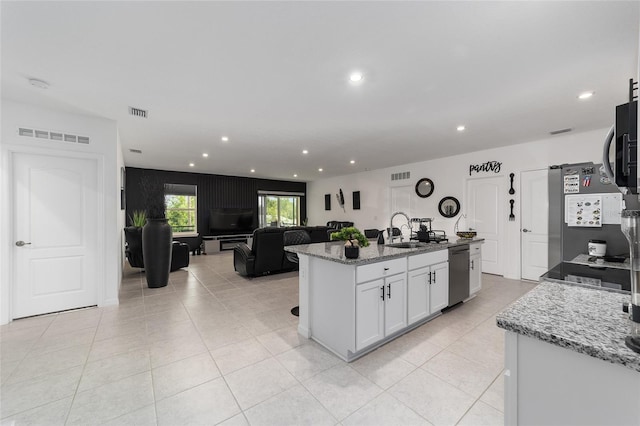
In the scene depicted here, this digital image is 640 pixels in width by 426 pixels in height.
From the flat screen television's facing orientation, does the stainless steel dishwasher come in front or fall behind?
in front

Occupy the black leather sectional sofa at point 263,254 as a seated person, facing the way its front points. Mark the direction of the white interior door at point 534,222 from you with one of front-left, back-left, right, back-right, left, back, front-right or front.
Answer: back-right

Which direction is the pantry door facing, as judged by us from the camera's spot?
facing the viewer and to the left of the viewer

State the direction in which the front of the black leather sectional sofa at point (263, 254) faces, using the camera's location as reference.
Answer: facing away from the viewer and to the left of the viewer

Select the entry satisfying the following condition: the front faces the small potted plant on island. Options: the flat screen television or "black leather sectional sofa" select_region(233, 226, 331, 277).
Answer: the flat screen television

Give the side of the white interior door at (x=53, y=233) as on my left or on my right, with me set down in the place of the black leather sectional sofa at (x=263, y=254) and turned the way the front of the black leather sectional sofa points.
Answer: on my left

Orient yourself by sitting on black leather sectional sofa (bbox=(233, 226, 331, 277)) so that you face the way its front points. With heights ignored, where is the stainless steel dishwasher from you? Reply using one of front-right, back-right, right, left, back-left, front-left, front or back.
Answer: back

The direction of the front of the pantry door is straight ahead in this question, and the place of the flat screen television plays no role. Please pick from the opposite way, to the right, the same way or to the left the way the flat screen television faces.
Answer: to the left

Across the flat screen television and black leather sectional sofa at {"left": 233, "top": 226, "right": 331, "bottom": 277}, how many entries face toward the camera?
1

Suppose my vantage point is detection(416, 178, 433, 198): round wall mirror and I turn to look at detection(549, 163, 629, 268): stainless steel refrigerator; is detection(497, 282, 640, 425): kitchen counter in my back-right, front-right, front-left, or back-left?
front-right

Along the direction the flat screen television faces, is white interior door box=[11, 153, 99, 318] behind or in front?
in front

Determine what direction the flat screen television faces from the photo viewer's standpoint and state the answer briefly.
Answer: facing the viewer

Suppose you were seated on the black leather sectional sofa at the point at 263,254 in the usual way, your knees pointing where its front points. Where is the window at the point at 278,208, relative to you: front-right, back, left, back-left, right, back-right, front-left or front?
front-right

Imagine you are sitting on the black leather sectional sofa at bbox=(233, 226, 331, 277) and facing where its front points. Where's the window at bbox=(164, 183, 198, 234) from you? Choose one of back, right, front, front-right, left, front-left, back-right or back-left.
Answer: front
